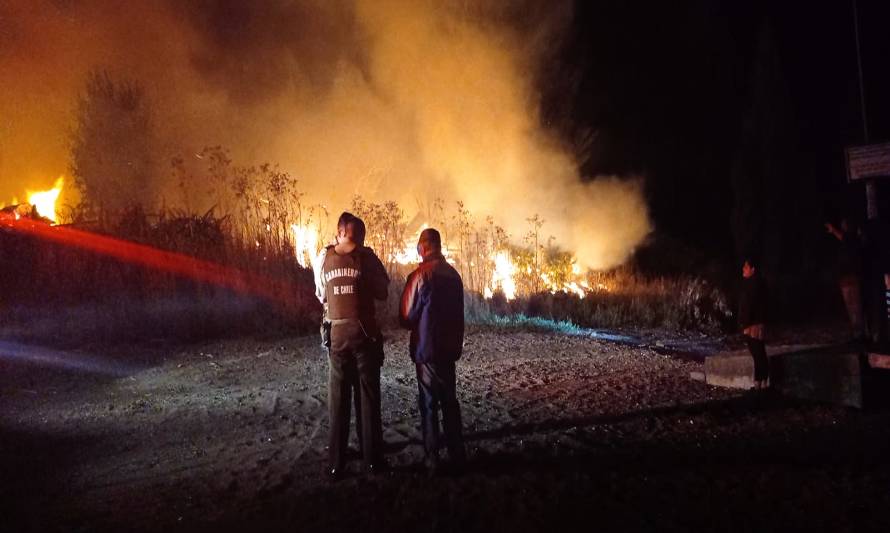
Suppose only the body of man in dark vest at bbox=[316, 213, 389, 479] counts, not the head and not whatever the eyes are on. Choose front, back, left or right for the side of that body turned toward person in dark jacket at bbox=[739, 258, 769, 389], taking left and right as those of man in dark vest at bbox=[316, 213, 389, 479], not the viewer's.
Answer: right

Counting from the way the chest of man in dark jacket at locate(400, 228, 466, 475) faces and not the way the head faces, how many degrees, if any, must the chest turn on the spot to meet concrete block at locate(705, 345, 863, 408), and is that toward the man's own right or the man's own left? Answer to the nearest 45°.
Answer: approximately 90° to the man's own right

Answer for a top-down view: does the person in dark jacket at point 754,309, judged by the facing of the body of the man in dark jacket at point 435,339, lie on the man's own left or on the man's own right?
on the man's own right

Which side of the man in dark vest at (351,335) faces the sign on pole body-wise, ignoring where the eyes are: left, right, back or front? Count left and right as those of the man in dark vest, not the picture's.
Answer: right

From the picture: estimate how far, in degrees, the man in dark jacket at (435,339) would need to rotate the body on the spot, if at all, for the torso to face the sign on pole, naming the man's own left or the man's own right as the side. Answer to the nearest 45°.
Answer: approximately 90° to the man's own right

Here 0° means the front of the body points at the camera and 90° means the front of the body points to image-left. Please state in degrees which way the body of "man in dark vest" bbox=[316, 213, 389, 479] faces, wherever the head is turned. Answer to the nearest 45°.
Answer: approximately 180°

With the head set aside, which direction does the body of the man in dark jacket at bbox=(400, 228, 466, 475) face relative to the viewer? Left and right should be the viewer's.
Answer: facing away from the viewer and to the left of the viewer

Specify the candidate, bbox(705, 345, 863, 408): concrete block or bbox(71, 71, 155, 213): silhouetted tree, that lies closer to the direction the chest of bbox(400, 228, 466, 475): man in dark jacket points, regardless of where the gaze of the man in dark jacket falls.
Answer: the silhouetted tree
